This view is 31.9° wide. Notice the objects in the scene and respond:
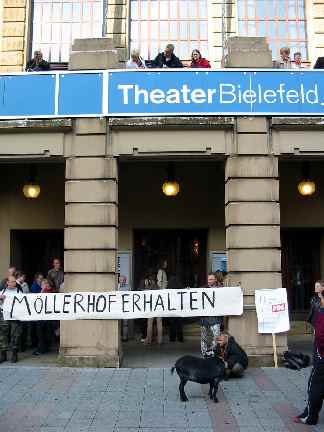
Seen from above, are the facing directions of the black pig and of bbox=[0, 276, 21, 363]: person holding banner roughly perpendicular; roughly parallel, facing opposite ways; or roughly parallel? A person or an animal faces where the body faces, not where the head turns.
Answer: roughly perpendicular

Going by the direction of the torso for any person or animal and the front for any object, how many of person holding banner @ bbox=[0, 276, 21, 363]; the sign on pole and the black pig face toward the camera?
2

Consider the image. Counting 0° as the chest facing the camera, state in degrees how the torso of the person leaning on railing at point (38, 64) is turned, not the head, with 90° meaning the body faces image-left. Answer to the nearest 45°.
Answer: approximately 0°

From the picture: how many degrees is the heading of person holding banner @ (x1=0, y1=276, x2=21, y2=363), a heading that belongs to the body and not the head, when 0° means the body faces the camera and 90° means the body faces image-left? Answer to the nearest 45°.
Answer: approximately 0°
